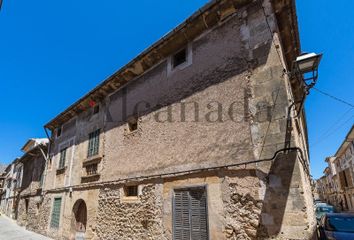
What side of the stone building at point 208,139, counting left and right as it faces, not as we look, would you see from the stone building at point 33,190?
right

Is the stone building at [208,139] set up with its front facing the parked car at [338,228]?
no
